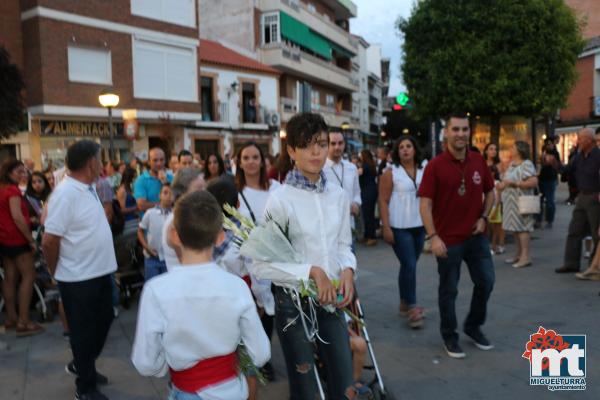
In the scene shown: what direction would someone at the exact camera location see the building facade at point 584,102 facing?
facing the viewer and to the left of the viewer

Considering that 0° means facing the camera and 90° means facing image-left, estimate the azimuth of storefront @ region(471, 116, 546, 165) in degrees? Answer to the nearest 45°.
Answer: approximately 0°

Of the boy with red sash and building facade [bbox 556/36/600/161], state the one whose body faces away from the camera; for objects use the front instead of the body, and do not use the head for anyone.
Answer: the boy with red sash

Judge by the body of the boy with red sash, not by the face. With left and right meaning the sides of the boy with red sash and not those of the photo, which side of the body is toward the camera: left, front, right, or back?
back

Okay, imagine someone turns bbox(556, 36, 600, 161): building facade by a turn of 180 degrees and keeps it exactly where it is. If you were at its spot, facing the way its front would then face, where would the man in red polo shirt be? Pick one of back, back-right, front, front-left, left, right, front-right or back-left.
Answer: back-right

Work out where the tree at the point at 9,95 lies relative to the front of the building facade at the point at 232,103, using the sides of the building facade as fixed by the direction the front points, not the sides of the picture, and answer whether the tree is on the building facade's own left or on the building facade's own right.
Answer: on the building facade's own right

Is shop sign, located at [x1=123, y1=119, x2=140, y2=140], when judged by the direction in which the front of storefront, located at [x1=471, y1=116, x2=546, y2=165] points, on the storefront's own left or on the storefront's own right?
on the storefront's own right

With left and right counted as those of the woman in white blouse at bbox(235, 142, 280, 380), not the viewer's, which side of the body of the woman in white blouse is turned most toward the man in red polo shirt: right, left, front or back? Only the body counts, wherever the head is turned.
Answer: left

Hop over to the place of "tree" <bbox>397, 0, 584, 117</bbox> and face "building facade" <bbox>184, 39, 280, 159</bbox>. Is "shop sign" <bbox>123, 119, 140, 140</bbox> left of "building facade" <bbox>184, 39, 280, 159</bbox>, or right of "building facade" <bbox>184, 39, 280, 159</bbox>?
left

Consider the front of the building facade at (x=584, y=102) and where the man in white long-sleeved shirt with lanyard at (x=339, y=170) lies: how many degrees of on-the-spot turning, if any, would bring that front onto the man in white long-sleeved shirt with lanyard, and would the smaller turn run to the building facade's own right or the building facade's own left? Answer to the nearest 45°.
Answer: approximately 45° to the building facade's own left

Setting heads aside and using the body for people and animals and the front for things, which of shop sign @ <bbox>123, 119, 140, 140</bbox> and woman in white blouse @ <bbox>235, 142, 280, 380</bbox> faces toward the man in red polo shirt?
the shop sign
